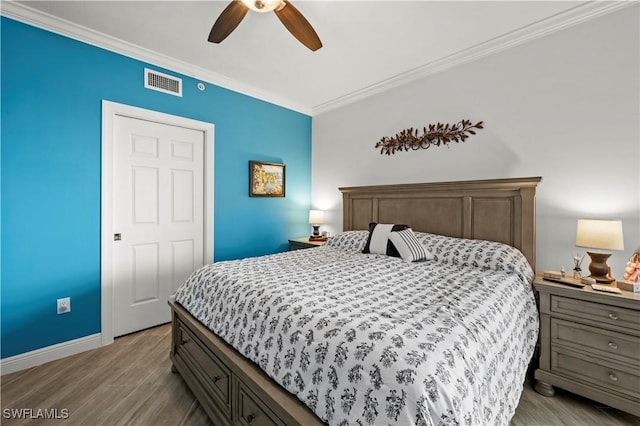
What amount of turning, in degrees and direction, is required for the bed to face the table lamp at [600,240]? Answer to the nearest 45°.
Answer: approximately 180°

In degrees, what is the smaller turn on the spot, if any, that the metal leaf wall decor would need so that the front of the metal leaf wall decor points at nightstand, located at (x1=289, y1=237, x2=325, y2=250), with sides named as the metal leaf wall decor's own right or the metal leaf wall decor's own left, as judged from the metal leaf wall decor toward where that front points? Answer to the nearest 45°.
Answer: approximately 45° to the metal leaf wall decor's own right

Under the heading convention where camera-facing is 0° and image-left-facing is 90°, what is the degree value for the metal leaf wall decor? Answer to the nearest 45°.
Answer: approximately 45°

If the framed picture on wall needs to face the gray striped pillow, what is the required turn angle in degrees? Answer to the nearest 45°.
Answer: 0° — it already faces it

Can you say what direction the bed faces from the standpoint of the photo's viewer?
facing the viewer and to the left of the viewer

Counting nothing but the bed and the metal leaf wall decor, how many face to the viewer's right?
0

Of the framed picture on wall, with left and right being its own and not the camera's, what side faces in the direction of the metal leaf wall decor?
front

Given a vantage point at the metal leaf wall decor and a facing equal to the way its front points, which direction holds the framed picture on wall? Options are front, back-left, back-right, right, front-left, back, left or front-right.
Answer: front-right

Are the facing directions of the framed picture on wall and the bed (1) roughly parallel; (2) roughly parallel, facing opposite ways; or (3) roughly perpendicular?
roughly perpendicular

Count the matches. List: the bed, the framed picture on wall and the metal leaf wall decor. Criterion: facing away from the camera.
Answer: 0

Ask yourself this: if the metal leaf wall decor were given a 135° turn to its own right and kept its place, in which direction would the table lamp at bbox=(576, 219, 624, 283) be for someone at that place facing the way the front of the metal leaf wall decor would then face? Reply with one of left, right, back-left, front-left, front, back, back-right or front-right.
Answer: back-right

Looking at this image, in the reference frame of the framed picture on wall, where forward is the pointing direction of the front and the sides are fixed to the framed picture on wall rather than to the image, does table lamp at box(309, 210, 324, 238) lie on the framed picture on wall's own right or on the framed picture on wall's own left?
on the framed picture on wall's own left

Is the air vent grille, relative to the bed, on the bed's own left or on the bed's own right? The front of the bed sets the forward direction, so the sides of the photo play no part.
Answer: on the bed's own right

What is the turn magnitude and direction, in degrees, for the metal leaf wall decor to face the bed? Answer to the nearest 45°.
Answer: approximately 45° to its left

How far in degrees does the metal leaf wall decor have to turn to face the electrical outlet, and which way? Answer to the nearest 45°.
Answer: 0° — it already faces it

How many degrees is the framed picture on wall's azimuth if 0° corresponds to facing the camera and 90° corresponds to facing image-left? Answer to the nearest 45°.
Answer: approximately 315°
